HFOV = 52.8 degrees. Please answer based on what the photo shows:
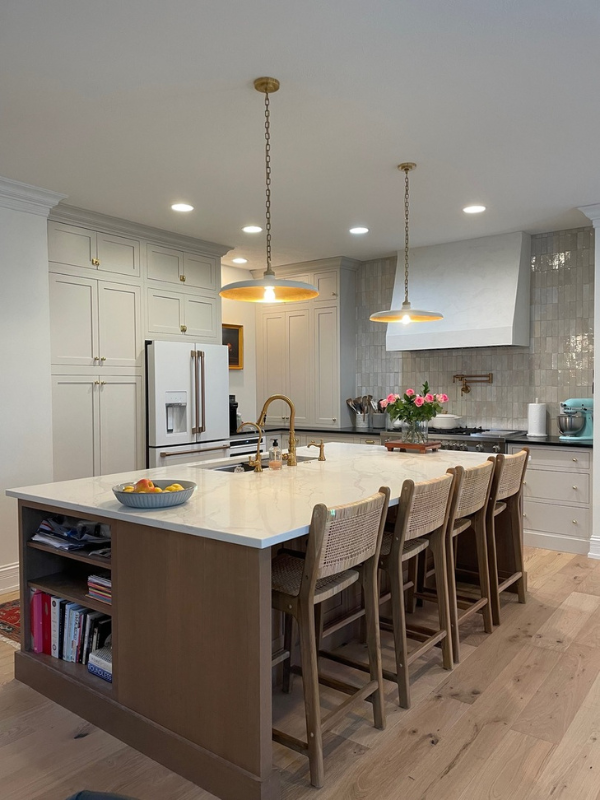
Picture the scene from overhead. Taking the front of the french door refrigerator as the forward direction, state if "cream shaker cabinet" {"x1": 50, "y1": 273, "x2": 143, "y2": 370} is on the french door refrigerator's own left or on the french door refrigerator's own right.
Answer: on the french door refrigerator's own right

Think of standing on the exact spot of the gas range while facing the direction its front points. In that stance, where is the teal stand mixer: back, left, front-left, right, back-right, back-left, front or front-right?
back-left

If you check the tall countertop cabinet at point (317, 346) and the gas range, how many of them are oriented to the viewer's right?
0

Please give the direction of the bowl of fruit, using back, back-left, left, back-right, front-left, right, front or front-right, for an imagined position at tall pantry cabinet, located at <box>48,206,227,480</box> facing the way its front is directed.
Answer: front-right

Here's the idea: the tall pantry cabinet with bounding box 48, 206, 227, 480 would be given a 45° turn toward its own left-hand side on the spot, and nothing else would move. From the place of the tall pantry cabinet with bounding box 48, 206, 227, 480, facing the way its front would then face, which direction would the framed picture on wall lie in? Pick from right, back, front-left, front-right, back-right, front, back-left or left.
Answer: front-left

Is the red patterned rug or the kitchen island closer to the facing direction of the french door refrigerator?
the kitchen island

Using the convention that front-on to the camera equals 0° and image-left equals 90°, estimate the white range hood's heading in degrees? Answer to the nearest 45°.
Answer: approximately 45°

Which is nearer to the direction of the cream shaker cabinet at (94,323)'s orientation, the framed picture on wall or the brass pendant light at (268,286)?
the brass pendant light

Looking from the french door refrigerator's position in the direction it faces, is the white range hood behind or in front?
in front

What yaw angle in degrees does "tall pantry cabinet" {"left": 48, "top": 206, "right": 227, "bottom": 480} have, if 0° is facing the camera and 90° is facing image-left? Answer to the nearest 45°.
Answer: approximately 315°

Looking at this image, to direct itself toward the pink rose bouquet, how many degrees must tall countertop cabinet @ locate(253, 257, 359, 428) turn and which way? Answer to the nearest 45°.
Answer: approximately 45° to its left

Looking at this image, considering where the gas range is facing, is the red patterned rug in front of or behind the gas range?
in front
